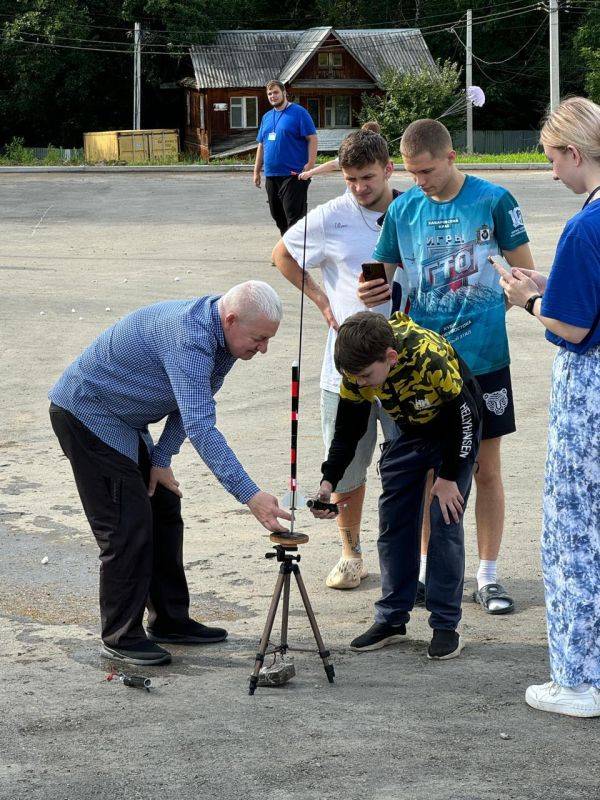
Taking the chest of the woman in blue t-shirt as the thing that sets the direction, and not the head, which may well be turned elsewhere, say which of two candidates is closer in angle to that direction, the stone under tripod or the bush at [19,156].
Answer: the stone under tripod

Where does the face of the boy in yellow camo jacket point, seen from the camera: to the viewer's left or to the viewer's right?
to the viewer's left

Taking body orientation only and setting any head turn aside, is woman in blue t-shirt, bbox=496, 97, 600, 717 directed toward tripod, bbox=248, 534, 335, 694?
yes

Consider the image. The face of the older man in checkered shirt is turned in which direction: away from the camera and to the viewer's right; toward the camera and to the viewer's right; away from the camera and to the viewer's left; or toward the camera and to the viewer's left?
toward the camera and to the viewer's right

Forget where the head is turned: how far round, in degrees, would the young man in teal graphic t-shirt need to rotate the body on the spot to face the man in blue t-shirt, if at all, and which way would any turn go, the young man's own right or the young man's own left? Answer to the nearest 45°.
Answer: approximately 135° to the young man's own right

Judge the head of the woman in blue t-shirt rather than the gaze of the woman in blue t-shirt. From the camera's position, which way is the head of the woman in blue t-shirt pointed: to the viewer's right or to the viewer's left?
to the viewer's left

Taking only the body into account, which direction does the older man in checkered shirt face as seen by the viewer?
to the viewer's right

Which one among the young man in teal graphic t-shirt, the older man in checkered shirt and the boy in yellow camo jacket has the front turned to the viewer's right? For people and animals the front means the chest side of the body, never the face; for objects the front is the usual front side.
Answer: the older man in checkered shirt

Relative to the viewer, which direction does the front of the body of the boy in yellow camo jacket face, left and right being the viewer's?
facing the viewer and to the left of the viewer

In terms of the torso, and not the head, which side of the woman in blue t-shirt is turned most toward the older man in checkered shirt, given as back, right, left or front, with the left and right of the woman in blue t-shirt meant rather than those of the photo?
front

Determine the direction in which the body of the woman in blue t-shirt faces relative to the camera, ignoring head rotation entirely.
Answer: to the viewer's left

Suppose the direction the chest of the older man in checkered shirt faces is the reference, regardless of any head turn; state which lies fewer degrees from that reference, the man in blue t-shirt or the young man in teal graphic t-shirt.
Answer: the young man in teal graphic t-shirt
